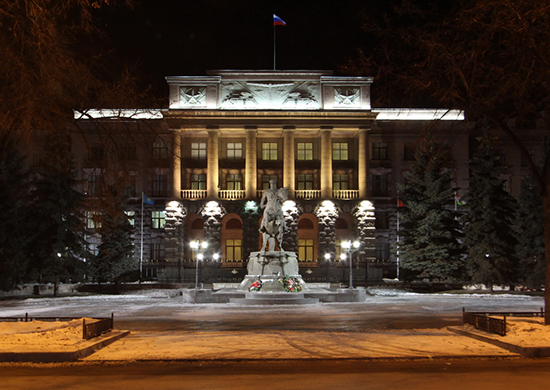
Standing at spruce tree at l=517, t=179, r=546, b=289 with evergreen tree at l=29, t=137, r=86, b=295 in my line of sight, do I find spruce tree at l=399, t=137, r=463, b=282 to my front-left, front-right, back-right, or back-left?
front-right

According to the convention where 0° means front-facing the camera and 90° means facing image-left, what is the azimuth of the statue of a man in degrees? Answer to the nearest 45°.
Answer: approximately 0°

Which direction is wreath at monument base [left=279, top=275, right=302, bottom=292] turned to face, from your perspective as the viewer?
facing the viewer

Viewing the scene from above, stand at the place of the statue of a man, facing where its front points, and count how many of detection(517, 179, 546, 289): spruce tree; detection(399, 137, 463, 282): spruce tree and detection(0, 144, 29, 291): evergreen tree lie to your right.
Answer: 1

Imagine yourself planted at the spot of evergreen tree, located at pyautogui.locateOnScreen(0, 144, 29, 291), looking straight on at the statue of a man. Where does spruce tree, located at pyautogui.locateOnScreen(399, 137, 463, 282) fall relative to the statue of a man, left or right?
left

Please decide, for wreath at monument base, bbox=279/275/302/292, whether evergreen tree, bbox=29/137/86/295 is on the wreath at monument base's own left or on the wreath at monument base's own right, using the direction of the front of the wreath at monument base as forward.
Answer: on the wreath at monument base's own right

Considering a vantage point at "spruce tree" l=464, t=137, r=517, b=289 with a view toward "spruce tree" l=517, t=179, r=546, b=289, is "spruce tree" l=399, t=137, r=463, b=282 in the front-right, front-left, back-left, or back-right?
back-left

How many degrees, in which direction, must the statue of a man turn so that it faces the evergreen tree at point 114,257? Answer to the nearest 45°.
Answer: approximately 135° to its right

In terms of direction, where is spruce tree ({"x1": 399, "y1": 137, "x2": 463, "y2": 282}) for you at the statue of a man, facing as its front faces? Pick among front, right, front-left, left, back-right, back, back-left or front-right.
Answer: back-left

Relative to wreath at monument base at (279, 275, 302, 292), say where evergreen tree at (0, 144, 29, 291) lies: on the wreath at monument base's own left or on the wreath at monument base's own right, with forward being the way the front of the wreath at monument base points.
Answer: on the wreath at monument base's own right
